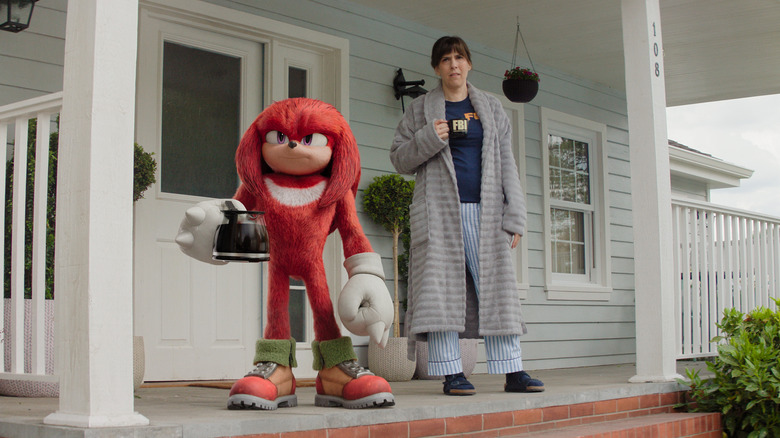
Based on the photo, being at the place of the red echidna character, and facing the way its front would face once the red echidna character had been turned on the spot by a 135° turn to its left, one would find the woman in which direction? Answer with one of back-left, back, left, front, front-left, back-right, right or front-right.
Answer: front

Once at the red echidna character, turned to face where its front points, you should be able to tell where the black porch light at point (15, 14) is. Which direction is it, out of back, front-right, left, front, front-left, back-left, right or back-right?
back-right

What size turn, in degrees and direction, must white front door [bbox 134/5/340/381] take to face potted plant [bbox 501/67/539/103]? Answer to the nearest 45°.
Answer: approximately 90° to its left

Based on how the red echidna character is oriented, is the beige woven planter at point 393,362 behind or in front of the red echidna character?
behind

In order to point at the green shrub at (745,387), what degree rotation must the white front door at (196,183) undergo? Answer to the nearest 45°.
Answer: approximately 45° to its left

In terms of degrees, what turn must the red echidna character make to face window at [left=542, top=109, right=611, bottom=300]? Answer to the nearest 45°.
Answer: approximately 135° to its left

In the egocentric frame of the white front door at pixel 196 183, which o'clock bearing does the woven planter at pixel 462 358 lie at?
The woven planter is roughly at 10 o'clock from the white front door.

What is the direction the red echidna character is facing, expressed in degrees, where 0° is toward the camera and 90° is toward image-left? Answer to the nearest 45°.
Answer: approximately 0°

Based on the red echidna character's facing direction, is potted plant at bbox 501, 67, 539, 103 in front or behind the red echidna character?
behind
